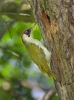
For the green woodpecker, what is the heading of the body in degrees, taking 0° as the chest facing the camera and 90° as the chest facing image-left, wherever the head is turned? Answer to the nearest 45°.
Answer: approximately 270°
